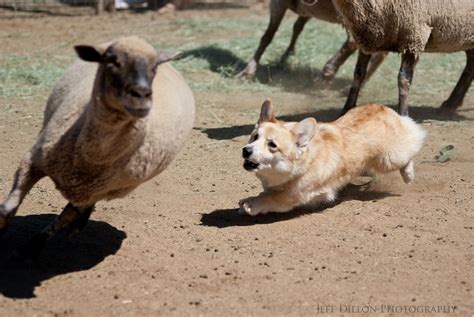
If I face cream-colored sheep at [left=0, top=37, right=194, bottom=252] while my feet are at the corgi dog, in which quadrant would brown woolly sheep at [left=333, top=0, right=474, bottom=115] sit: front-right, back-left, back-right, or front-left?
back-right

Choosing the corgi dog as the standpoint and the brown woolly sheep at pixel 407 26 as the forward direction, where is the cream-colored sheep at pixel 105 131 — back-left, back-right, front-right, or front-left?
back-left

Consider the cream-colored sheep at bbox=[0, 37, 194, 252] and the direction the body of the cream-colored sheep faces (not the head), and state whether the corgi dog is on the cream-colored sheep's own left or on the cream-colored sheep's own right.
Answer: on the cream-colored sheep's own left

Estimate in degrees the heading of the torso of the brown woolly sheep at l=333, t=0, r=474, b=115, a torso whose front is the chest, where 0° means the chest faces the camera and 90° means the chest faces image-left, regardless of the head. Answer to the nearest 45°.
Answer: approximately 90°

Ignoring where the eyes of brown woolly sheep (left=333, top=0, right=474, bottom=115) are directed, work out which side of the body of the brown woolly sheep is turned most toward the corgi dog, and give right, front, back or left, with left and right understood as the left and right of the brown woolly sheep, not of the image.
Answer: left

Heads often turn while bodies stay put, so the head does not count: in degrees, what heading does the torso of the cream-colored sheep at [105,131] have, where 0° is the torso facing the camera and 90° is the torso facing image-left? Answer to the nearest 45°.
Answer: approximately 0°
